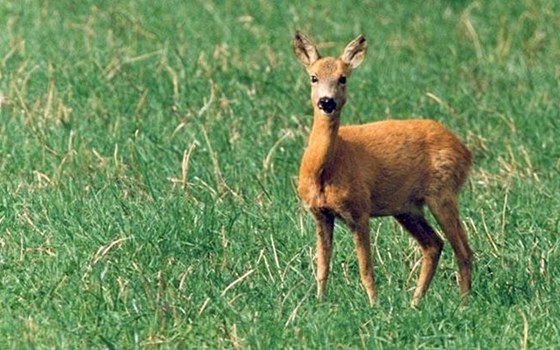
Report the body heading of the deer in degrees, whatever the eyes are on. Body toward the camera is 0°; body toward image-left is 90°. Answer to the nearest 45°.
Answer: approximately 45°

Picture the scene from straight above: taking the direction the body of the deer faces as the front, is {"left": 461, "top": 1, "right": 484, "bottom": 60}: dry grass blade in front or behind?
behind

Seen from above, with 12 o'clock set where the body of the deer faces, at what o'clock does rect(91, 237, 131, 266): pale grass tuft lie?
The pale grass tuft is roughly at 1 o'clock from the deer.
